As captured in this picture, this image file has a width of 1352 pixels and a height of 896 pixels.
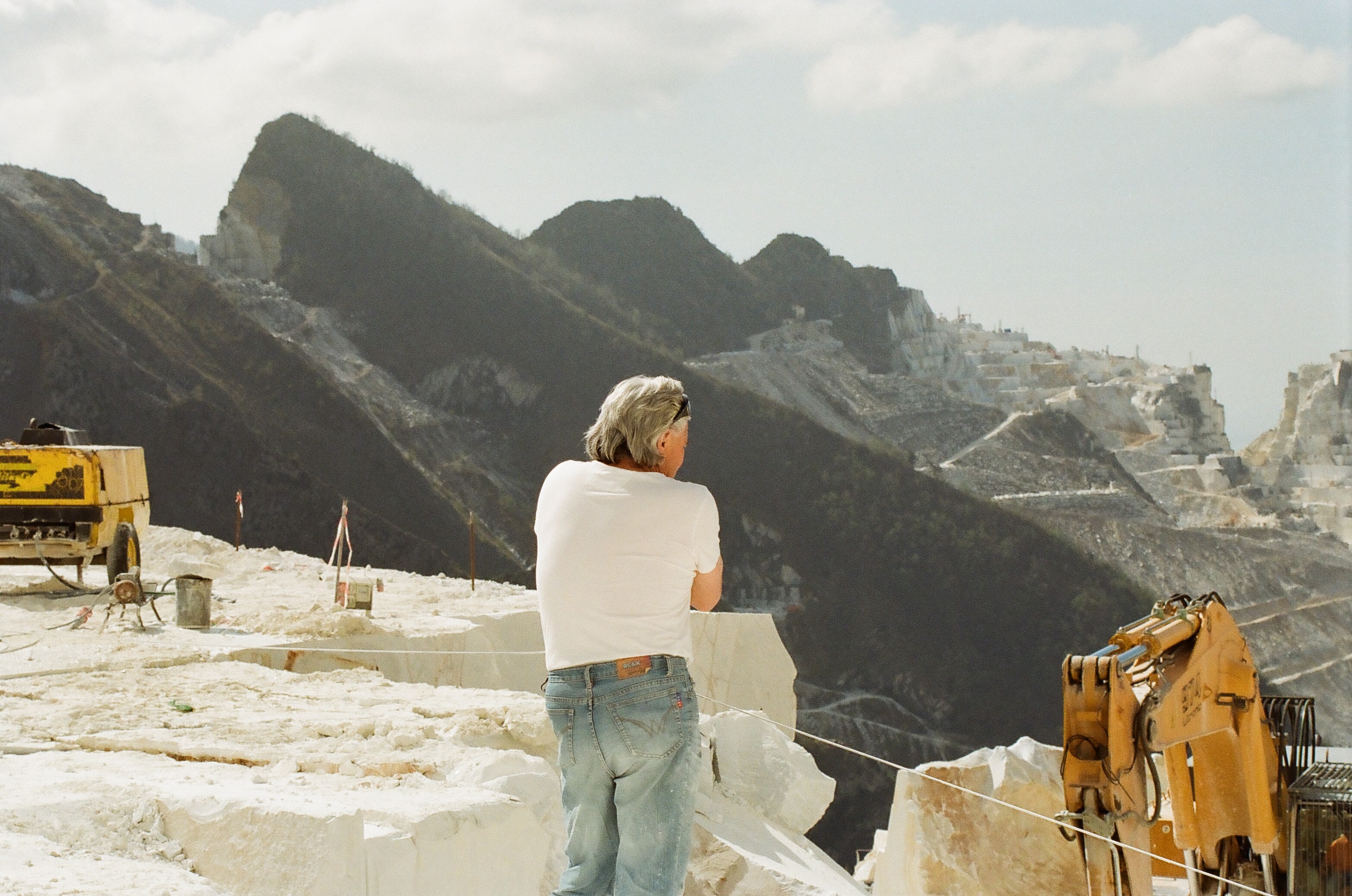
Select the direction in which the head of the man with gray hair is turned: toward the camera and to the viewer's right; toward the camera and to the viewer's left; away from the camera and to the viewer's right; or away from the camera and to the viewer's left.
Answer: away from the camera and to the viewer's right

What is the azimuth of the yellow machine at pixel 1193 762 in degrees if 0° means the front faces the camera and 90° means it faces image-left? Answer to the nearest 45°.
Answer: approximately 45°
